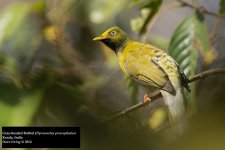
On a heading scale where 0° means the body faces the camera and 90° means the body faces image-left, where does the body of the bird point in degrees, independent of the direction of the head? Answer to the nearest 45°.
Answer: approximately 135°
